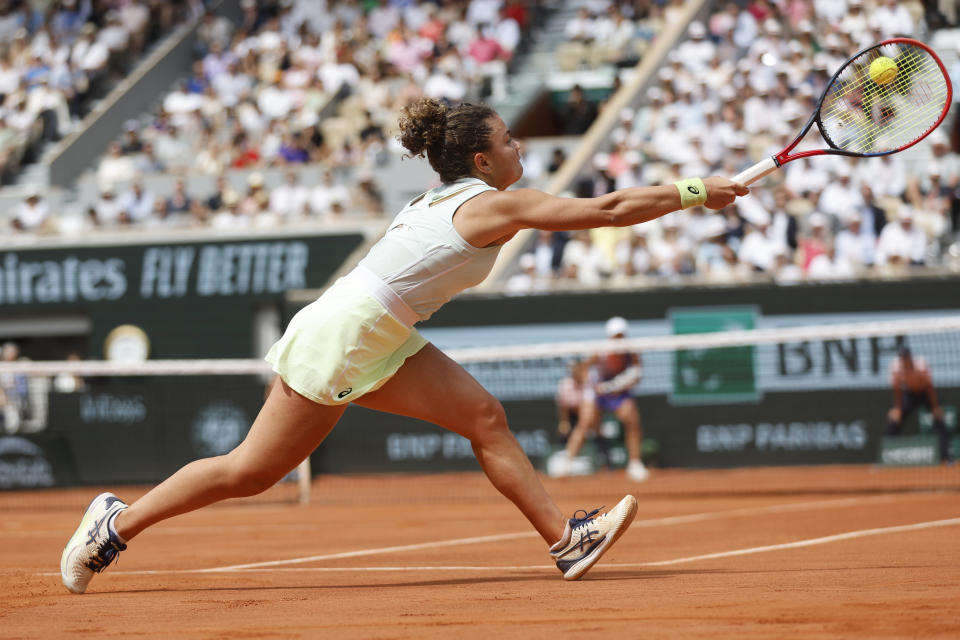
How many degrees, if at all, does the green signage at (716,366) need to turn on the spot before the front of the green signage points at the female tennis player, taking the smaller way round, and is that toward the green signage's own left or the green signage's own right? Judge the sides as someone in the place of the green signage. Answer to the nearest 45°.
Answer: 0° — it already faces them

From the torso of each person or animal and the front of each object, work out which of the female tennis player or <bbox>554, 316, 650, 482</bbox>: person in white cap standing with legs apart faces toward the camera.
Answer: the person in white cap standing with legs apart

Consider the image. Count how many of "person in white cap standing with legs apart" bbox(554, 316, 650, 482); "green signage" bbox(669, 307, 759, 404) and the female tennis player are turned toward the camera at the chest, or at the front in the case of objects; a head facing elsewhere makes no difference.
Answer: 2

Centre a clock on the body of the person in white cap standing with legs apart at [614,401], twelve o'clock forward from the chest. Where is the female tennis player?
The female tennis player is roughly at 12 o'clock from the person in white cap standing with legs apart.

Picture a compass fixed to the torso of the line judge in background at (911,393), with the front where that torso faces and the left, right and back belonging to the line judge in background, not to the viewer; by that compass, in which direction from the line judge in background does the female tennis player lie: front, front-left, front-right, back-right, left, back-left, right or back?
front

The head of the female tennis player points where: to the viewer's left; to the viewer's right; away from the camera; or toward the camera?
to the viewer's right

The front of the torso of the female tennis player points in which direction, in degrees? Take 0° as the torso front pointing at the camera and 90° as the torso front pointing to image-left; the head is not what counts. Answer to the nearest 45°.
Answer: approximately 270°

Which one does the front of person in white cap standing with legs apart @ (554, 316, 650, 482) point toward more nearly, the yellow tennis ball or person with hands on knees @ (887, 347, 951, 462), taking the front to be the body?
the yellow tennis ball

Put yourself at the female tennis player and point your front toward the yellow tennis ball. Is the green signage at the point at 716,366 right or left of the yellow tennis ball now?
left

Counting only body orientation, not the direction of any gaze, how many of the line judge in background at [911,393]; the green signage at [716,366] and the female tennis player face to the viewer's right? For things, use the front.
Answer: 1

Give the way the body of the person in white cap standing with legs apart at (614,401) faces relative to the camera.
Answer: toward the camera

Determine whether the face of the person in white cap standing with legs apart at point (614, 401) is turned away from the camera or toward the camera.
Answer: toward the camera

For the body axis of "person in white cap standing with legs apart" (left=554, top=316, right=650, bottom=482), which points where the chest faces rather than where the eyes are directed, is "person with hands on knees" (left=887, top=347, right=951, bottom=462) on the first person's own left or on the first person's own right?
on the first person's own left

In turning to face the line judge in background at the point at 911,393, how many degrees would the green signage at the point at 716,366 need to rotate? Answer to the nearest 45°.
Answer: approximately 90° to its left

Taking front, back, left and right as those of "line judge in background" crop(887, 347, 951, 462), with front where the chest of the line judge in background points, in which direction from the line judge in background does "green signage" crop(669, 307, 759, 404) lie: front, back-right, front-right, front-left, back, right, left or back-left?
right

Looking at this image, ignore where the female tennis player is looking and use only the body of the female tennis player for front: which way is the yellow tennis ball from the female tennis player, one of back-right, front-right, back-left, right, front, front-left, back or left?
front-left

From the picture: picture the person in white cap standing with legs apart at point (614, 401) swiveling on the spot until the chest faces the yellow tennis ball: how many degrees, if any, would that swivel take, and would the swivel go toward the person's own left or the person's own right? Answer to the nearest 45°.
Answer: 0° — they already face it
